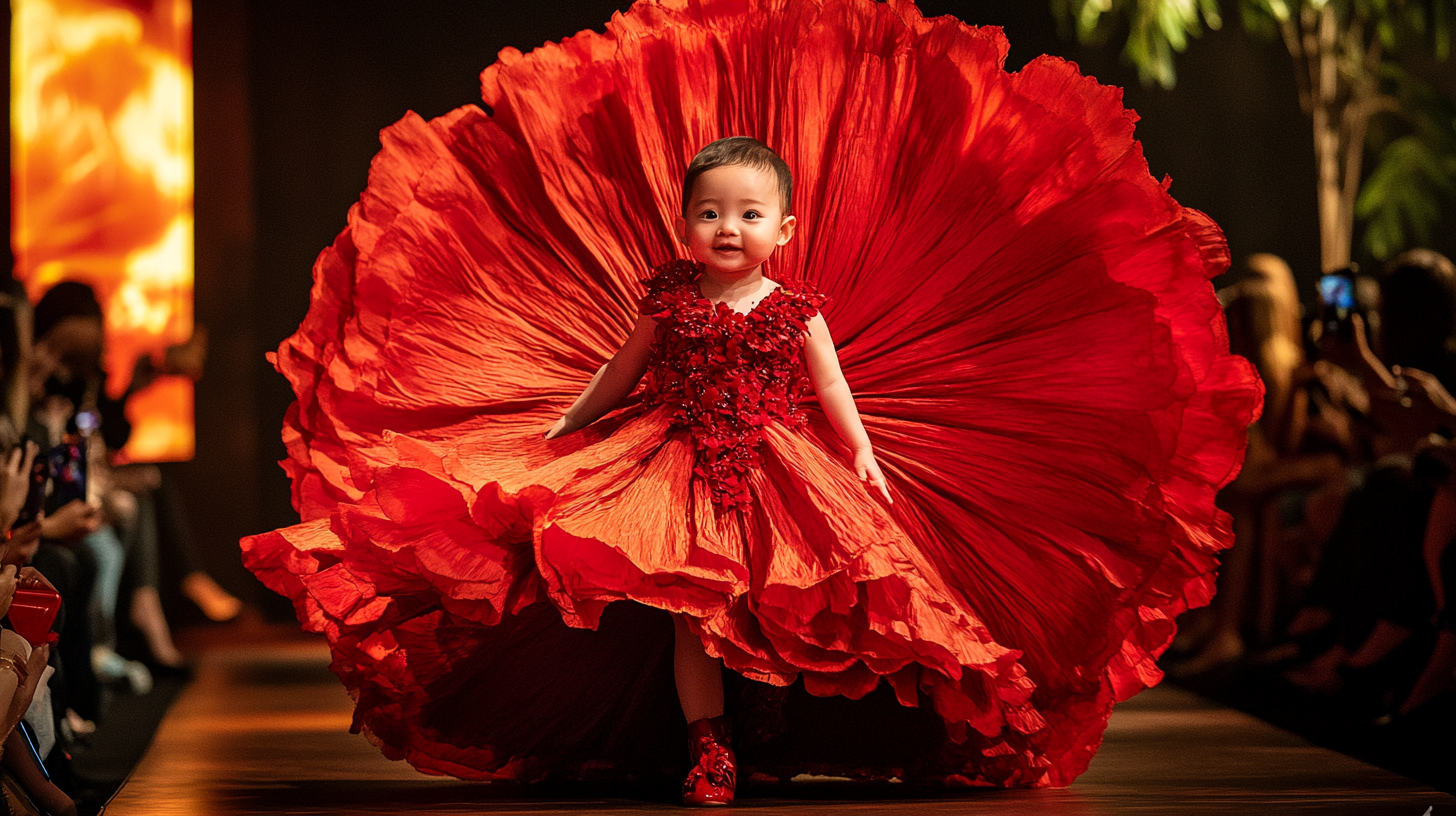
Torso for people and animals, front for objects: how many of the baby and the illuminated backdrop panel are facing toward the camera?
2

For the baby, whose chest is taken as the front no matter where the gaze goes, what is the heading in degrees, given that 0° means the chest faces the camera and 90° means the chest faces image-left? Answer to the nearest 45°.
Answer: approximately 0°

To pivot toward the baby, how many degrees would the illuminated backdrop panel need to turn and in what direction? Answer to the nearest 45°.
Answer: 0° — it already faces them

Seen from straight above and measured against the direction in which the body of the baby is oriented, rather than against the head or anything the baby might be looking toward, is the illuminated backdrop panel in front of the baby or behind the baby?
behind

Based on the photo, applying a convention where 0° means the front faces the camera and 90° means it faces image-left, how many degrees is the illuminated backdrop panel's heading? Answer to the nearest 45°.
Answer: approximately 0°
